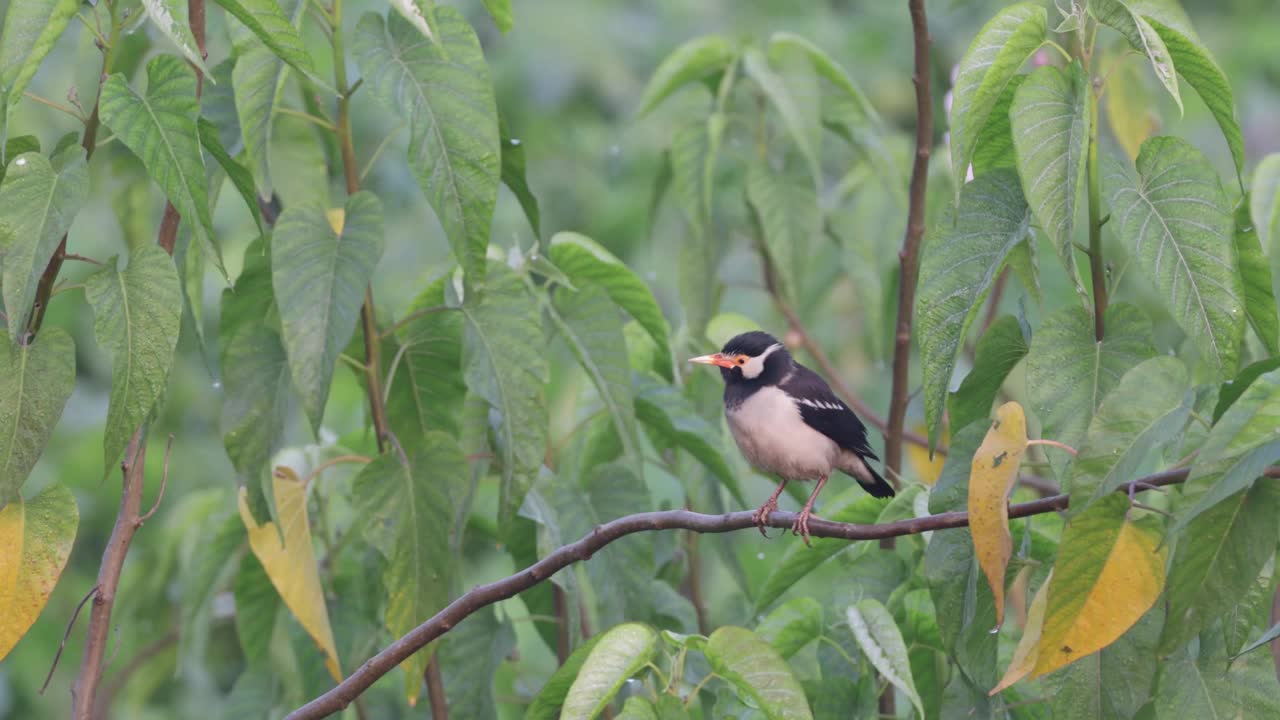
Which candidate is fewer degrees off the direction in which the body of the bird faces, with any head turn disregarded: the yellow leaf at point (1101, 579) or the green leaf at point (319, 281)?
the green leaf

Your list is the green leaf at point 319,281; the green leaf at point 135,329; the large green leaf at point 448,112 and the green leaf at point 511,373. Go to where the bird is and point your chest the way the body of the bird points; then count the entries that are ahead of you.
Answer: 4

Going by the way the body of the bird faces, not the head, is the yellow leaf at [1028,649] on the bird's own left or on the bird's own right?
on the bird's own left

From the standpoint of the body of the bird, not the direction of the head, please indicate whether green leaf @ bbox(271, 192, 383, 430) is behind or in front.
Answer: in front

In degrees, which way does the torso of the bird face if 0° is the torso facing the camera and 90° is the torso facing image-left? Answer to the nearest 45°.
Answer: approximately 45°

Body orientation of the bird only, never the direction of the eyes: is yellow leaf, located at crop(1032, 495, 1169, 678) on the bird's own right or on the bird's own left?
on the bird's own left

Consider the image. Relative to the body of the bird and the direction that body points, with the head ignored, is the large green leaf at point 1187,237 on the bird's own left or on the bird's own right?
on the bird's own left

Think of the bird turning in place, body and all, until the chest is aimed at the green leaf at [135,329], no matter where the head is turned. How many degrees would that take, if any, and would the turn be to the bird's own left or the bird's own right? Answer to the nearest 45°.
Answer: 0° — it already faces it

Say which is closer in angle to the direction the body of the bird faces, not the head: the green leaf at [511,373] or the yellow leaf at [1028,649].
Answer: the green leaf
